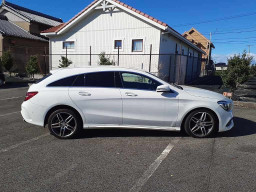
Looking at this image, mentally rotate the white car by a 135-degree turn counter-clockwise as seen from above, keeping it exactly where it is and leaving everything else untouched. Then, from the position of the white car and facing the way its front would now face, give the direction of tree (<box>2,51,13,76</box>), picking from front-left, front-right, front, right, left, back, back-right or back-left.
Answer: front

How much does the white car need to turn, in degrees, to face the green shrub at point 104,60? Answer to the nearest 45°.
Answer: approximately 90° to its left

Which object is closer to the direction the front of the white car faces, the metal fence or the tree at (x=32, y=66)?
the metal fence

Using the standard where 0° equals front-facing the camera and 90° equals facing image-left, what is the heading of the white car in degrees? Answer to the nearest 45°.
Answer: approximately 270°

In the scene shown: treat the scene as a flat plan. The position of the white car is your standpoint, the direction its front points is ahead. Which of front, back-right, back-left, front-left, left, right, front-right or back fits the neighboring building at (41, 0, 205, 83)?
left

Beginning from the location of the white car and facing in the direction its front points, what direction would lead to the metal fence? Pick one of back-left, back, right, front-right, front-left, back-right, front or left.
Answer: left

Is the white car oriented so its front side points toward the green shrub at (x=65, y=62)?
no

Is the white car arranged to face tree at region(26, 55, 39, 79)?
no

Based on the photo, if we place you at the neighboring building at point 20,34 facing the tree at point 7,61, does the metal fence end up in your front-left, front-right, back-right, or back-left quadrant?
front-left
